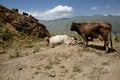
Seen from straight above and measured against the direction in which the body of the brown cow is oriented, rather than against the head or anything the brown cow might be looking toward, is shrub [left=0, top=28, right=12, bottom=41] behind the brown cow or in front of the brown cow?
in front

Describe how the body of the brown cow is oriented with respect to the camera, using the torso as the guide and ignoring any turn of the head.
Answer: to the viewer's left
